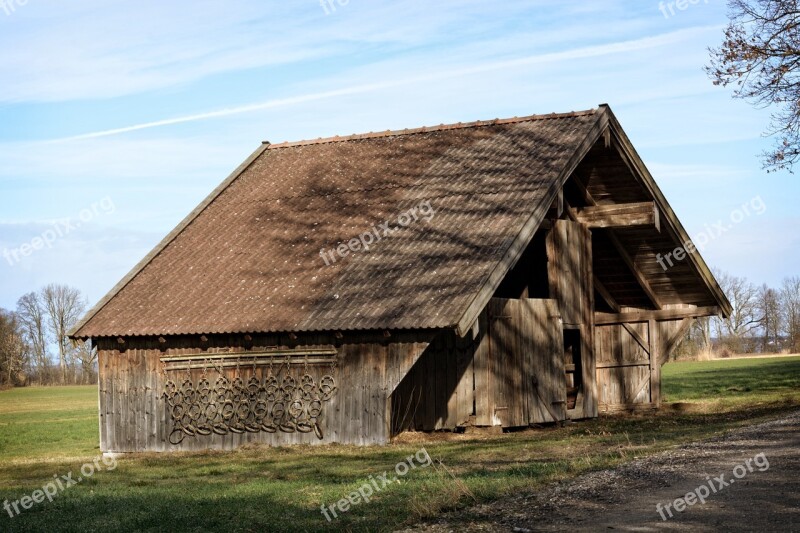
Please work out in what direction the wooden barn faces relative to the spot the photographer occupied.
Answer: facing the viewer and to the right of the viewer
